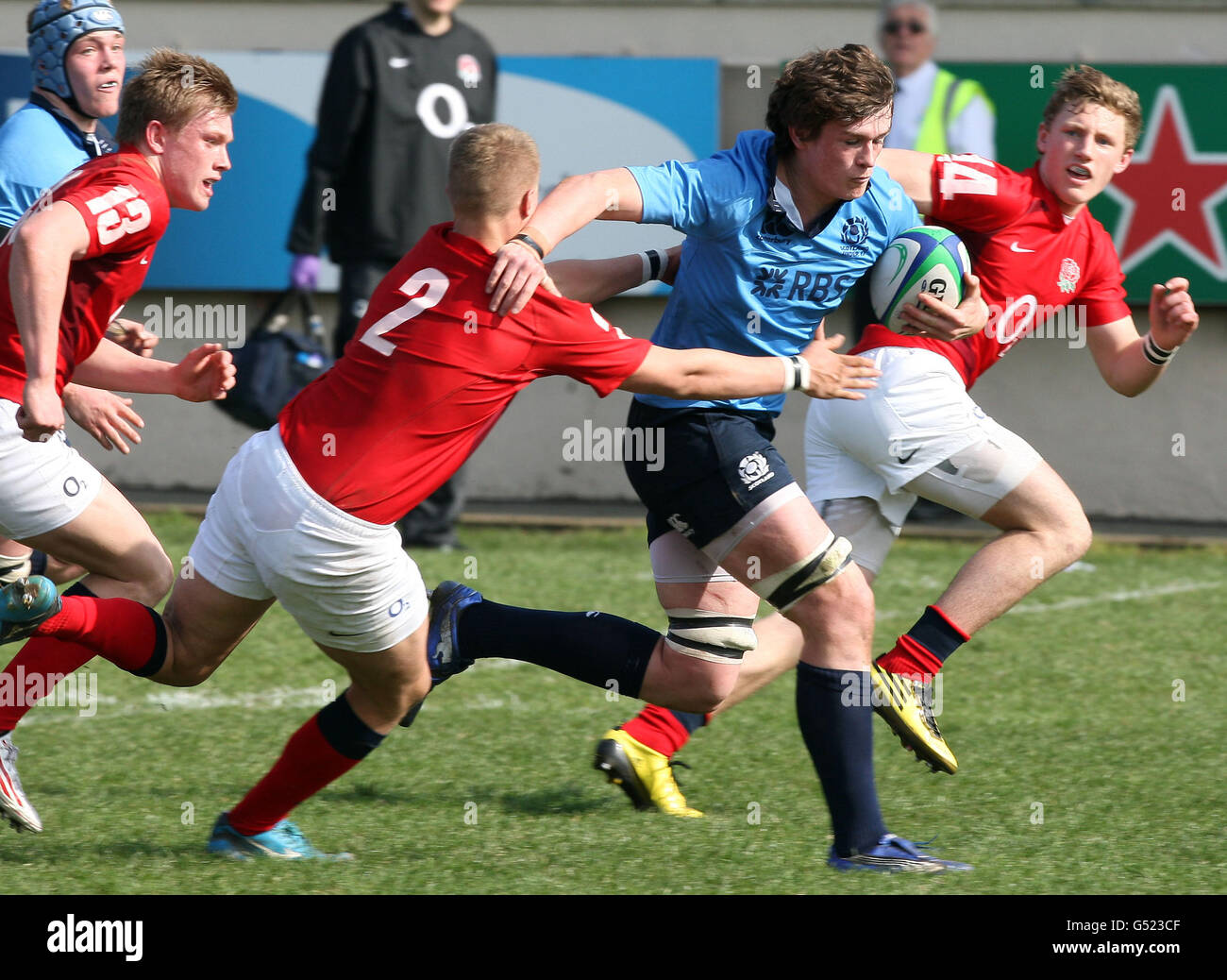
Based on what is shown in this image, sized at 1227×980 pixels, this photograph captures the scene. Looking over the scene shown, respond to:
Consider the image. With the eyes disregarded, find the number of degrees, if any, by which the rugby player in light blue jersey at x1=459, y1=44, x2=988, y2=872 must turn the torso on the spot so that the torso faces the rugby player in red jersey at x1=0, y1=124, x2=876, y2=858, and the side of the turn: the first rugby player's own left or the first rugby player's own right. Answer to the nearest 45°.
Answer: approximately 90° to the first rugby player's own right

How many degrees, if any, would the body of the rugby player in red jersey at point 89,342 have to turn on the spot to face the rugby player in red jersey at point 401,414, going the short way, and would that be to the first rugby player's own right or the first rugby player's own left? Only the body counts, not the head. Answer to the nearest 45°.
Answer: approximately 45° to the first rugby player's own right

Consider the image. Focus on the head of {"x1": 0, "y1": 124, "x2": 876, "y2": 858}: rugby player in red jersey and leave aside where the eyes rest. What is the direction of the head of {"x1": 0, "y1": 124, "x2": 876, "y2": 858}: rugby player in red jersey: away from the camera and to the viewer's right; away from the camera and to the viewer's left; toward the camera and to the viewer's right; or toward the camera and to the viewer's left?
away from the camera and to the viewer's right

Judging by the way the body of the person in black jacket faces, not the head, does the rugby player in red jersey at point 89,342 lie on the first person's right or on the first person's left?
on the first person's right

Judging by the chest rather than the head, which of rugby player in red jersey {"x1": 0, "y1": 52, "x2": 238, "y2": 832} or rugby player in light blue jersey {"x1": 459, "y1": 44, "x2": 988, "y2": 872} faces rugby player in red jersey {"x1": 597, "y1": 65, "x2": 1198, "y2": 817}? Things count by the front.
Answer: rugby player in red jersey {"x1": 0, "y1": 52, "x2": 238, "y2": 832}

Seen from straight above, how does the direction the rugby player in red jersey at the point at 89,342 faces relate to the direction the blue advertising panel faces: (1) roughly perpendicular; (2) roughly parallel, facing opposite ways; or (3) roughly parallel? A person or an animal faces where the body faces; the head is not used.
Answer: roughly perpendicular

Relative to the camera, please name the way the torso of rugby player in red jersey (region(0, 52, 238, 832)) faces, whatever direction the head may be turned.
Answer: to the viewer's right

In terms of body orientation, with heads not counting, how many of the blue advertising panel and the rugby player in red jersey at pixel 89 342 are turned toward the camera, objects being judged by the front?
1
